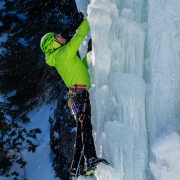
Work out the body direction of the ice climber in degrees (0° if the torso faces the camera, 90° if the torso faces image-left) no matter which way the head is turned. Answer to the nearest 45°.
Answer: approximately 270°
